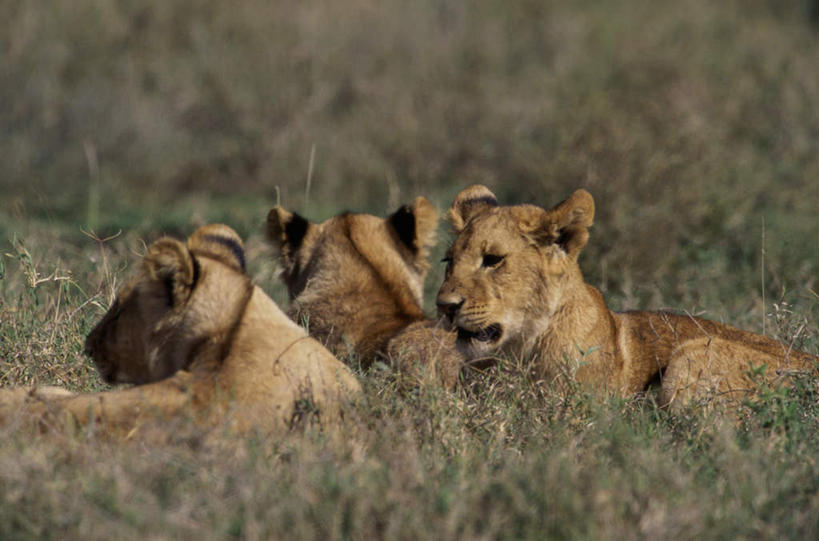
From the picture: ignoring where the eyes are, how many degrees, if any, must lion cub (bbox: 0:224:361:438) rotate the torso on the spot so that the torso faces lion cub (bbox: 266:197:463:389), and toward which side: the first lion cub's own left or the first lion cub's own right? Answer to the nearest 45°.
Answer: approximately 135° to the first lion cub's own right

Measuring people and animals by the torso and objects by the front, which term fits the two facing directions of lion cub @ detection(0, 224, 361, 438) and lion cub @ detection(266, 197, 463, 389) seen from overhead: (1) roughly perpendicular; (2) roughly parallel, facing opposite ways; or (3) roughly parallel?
roughly perpendicular

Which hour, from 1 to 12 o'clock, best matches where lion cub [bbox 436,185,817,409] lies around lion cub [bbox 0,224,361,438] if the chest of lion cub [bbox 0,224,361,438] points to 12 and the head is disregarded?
lion cub [bbox 436,185,817,409] is roughly at 5 o'clock from lion cub [bbox 0,224,361,438].

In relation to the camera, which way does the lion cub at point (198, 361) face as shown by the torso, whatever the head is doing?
to the viewer's left

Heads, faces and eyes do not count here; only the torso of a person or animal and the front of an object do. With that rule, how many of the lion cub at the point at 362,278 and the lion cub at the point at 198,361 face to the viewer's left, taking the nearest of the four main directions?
1

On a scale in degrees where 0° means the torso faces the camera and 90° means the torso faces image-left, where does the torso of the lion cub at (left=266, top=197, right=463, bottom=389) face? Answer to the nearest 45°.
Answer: approximately 180°

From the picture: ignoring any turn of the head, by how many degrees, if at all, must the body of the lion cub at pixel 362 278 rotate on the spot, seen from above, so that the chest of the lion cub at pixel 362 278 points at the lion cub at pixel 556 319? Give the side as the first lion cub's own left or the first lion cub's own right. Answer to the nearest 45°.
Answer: approximately 135° to the first lion cub's own right

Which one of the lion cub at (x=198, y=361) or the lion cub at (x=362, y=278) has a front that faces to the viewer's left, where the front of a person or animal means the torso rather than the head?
the lion cub at (x=198, y=361)

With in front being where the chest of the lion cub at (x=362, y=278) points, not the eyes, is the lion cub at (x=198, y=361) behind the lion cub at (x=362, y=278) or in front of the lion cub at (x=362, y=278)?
behind
